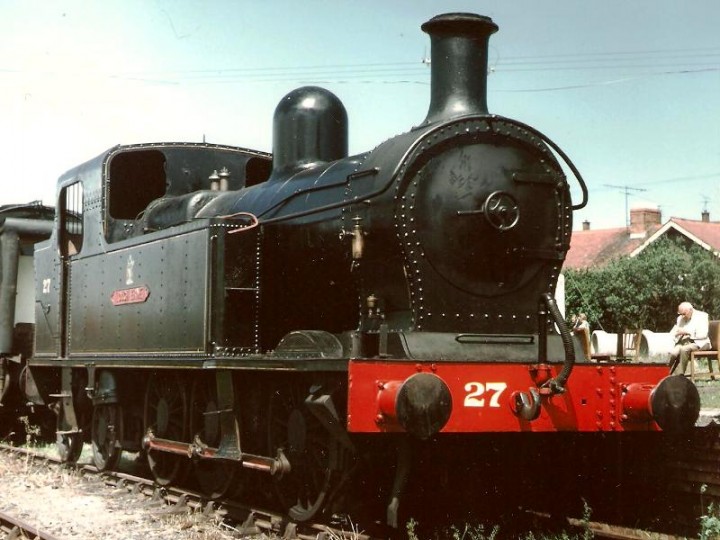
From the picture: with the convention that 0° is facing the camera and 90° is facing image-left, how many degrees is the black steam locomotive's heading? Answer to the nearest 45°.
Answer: approximately 315°

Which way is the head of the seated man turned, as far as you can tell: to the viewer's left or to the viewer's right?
to the viewer's left

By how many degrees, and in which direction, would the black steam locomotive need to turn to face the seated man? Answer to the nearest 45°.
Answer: approximately 90° to its left

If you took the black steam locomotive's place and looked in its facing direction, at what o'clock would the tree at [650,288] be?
The tree is roughly at 8 o'clock from the black steam locomotive.

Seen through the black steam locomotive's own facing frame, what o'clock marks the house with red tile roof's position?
The house with red tile roof is roughly at 8 o'clock from the black steam locomotive.
